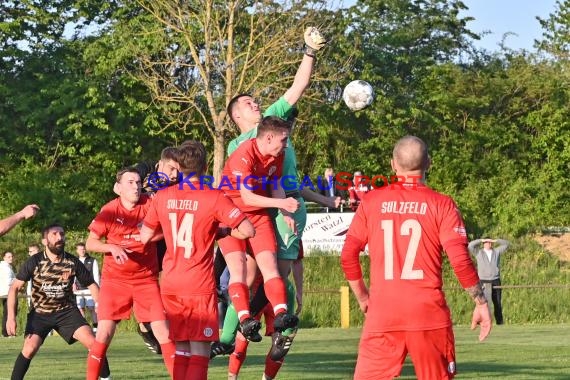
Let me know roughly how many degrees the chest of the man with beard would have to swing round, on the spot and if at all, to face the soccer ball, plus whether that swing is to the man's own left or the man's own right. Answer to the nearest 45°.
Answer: approximately 90° to the man's own left

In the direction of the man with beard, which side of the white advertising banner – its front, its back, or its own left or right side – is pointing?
front

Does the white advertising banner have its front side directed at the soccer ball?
yes

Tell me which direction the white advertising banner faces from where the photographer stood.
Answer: facing the viewer

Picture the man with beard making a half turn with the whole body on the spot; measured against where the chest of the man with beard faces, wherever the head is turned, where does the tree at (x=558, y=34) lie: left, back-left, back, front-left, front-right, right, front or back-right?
front-right

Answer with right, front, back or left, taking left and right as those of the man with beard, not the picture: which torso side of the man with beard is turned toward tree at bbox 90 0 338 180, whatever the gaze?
back

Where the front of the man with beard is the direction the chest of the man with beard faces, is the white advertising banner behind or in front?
behind

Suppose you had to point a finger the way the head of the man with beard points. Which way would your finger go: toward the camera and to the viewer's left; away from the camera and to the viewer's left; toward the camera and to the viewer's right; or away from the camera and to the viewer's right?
toward the camera and to the viewer's right

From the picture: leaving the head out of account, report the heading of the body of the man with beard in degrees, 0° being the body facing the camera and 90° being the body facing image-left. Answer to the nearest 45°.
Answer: approximately 0°

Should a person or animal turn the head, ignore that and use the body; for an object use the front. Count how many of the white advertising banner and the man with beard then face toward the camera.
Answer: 2
